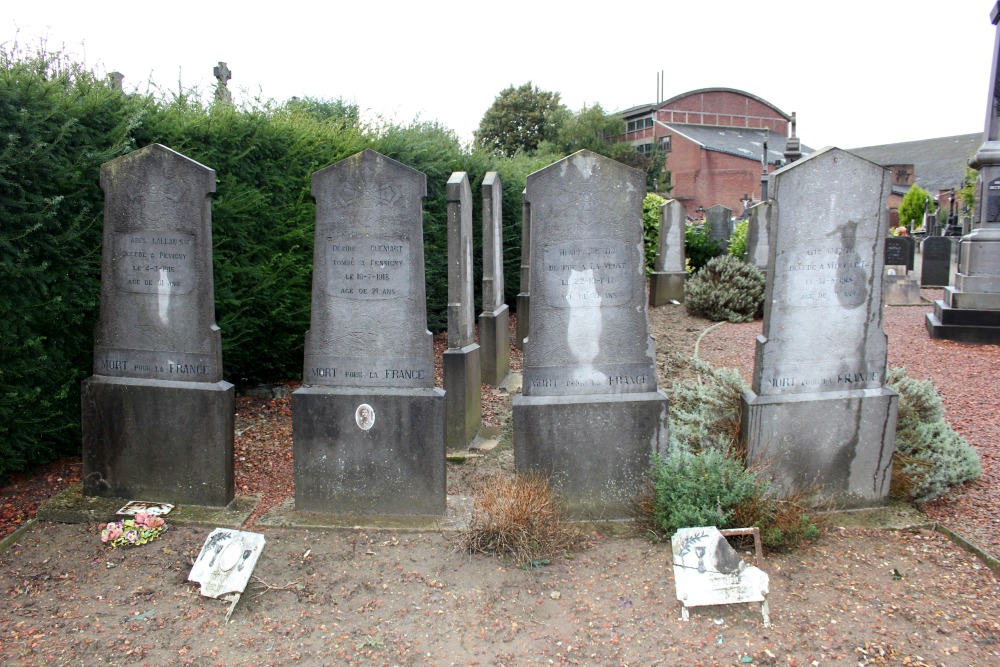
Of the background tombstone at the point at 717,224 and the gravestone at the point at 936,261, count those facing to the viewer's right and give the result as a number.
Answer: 0

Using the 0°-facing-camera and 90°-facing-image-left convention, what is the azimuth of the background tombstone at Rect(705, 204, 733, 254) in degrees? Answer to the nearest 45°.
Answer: approximately 0°

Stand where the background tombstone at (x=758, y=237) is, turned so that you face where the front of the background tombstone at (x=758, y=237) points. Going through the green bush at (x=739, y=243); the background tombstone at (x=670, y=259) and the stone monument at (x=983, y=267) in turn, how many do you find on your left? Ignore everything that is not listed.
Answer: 1

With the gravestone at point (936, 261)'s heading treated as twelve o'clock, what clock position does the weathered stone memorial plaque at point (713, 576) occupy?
The weathered stone memorial plaque is roughly at 12 o'clock from the gravestone.

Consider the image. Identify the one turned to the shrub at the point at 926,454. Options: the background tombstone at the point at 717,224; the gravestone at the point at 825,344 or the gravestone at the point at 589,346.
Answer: the background tombstone

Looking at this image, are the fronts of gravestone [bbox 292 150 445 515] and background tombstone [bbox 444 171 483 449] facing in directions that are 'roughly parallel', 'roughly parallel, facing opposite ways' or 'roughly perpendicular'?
roughly perpendicular
